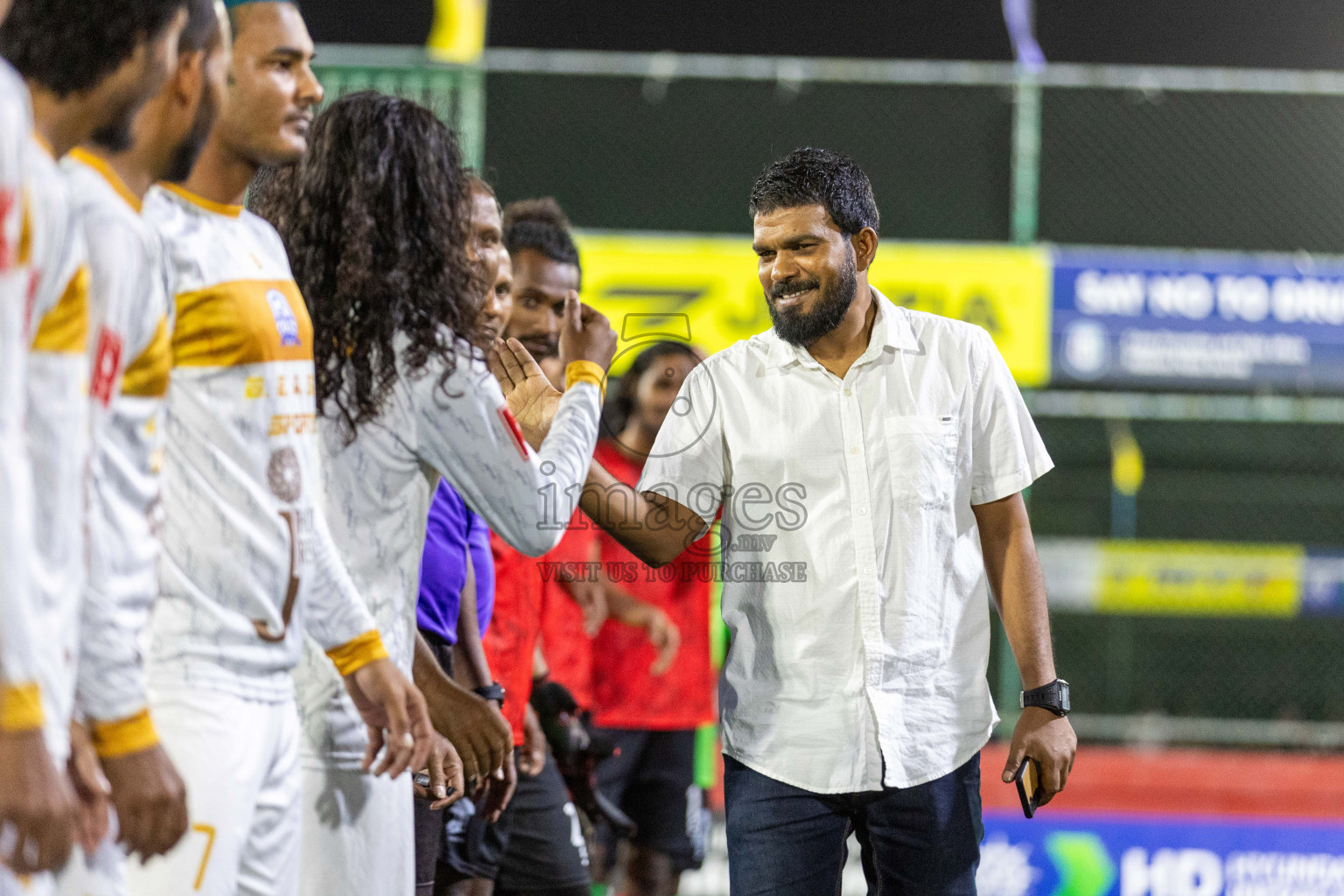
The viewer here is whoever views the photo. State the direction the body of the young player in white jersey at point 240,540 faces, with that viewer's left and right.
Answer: facing the viewer and to the right of the viewer

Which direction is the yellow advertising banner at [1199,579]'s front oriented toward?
toward the camera

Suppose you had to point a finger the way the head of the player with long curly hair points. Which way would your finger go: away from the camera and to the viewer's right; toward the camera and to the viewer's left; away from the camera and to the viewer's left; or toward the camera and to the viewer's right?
away from the camera and to the viewer's right

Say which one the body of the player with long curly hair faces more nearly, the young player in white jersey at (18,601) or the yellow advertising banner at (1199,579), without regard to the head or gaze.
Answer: the yellow advertising banner

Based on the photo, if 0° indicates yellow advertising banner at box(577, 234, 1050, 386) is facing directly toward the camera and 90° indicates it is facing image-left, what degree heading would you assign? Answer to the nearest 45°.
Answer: approximately 0°

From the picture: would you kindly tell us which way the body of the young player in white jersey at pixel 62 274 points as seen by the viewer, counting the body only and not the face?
to the viewer's right

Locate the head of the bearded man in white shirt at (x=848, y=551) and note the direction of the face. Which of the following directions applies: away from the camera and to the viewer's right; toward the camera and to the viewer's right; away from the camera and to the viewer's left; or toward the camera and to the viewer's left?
toward the camera and to the viewer's left

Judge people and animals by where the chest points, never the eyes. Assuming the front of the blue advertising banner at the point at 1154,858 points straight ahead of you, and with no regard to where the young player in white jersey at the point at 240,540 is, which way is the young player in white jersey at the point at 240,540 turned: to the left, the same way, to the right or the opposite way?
to the left

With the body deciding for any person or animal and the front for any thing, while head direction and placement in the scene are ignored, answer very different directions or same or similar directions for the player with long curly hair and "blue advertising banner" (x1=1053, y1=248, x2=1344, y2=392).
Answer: very different directions

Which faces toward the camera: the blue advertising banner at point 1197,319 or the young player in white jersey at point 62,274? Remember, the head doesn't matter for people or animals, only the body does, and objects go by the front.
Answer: the blue advertising banner

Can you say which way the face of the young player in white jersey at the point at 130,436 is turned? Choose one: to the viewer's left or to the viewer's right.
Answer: to the viewer's right

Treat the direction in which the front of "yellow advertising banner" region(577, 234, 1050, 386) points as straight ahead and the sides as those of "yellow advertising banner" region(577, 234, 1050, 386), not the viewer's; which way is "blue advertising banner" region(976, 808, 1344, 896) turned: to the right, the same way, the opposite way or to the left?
the same way

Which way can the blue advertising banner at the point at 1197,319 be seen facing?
toward the camera

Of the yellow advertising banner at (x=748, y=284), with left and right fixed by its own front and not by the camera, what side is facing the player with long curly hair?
front
